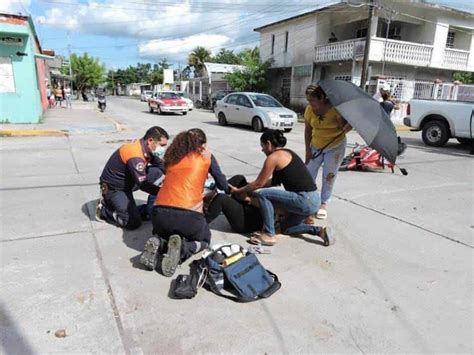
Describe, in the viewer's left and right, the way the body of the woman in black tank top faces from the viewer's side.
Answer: facing to the left of the viewer

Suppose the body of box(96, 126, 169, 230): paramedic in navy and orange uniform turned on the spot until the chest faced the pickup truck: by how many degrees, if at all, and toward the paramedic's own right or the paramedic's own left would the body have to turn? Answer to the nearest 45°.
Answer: approximately 45° to the paramedic's own left

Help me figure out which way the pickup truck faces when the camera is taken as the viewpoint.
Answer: facing to the right of the viewer

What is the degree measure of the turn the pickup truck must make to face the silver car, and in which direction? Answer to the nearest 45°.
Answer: approximately 180°

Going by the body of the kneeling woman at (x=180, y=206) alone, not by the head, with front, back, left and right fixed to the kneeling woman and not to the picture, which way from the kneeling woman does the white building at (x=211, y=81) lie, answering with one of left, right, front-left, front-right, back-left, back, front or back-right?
front-left

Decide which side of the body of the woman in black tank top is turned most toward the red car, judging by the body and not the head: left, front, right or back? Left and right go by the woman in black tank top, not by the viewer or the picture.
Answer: right

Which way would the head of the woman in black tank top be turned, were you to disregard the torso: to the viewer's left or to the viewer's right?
to the viewer's left

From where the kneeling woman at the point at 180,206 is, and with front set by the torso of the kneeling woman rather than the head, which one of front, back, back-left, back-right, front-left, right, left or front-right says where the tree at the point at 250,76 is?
front-left

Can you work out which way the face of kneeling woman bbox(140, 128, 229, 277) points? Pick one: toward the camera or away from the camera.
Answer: away from the camera

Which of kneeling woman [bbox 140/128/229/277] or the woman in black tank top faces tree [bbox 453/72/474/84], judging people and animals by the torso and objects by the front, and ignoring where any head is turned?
the kneeling woman

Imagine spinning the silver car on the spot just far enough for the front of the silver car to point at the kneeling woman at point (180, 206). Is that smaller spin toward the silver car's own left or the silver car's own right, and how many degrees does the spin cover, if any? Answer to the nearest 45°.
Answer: approximately 45° to the silver car's own right

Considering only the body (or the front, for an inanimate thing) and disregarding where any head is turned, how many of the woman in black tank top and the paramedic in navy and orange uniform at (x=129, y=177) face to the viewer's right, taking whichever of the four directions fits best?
1

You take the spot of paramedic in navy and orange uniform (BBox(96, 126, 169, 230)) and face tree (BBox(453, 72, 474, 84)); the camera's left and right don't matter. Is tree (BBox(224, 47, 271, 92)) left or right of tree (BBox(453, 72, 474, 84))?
left

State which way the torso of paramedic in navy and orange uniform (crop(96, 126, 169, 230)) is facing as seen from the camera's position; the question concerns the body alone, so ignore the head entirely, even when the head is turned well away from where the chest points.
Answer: to the viewer's right
